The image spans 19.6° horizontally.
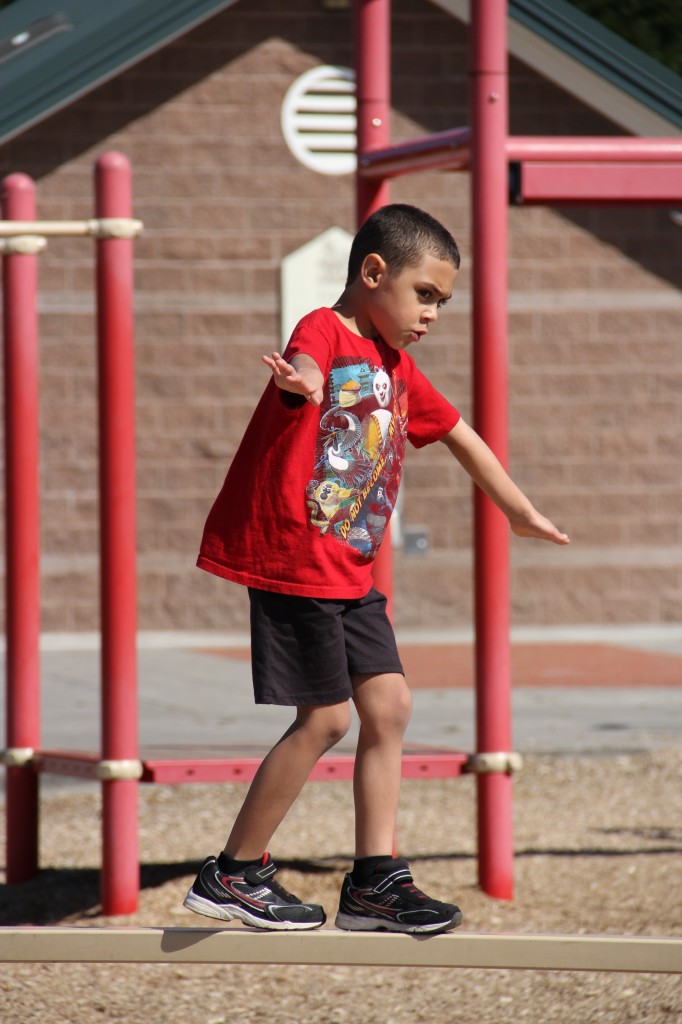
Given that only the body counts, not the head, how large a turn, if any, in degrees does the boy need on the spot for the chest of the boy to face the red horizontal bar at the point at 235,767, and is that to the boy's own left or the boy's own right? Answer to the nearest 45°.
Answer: approximately 135° to the boy's own left

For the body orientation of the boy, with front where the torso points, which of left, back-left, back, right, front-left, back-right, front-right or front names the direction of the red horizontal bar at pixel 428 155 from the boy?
back-left

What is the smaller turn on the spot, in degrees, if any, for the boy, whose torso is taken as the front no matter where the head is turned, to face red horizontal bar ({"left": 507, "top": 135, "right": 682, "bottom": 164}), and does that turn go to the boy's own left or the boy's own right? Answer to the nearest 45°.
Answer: approximately 90° to the boy's own left

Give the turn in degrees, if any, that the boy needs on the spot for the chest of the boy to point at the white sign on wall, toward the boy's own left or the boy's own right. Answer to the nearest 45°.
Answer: approximately 135° to the boy's own left

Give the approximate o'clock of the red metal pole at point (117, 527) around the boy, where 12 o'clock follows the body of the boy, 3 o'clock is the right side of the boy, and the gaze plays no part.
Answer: The red metal pole is roughly at 7 o'clock from the boy.

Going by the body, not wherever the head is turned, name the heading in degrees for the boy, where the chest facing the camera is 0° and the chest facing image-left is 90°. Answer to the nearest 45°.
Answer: approximately 315°
